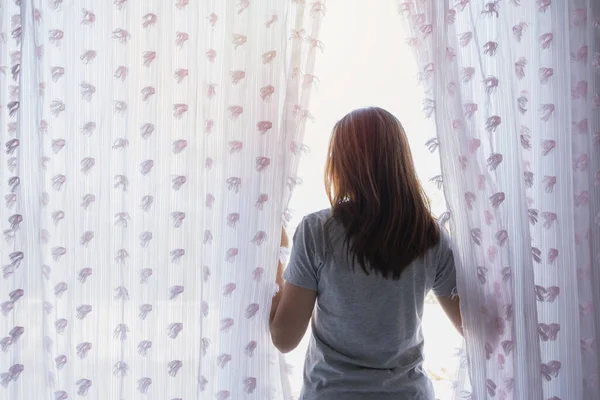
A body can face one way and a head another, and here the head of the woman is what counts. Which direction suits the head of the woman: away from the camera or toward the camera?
away from the camera

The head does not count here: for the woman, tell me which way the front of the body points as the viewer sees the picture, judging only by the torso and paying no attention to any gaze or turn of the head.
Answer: away from the camera
